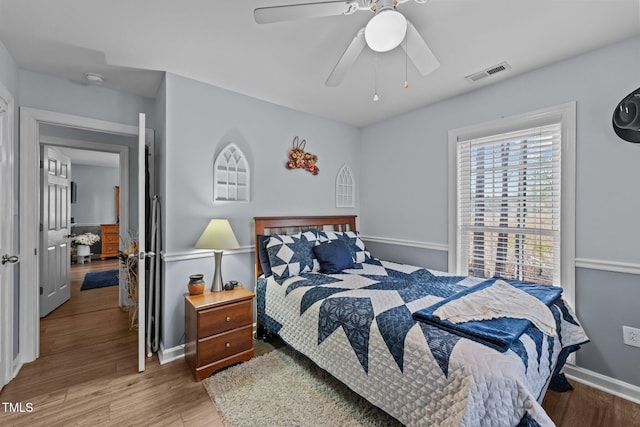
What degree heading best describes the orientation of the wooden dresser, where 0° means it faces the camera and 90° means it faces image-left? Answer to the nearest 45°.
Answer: approximately 0°

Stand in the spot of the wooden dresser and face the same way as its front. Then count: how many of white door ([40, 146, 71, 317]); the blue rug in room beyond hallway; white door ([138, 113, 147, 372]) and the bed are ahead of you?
4

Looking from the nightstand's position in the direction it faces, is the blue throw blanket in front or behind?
in front

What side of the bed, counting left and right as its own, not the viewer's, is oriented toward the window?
left

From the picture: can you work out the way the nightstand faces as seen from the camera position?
facing the viewer and to the right of the viewer

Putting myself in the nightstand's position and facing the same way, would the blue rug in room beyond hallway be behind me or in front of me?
behind

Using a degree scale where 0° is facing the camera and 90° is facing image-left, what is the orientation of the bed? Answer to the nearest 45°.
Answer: approximately 315°

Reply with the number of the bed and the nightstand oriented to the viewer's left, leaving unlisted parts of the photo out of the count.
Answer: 0
